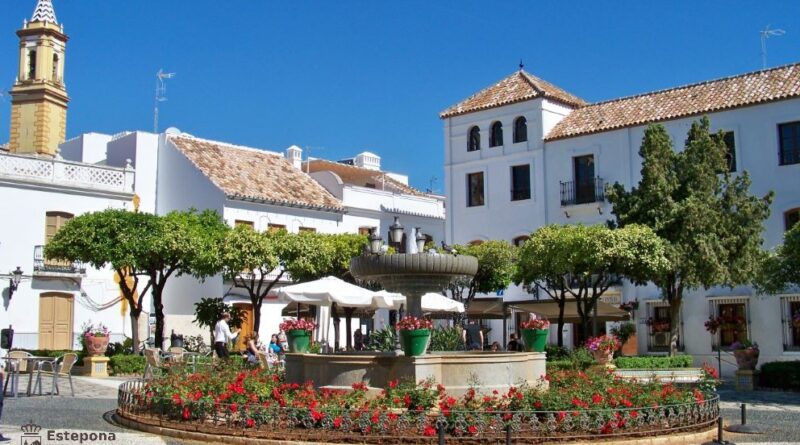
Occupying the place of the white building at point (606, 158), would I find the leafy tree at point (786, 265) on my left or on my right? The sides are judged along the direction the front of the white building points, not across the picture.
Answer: on my left

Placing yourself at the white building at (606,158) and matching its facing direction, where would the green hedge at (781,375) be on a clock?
The green hedge is roughly at 10 o'clock from the white building.

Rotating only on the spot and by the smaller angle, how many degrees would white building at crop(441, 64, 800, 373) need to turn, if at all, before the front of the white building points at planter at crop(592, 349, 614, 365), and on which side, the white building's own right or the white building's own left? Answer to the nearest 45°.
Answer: approximately 45° to the white building's own left

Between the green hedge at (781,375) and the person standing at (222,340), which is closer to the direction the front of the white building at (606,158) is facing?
the person standing

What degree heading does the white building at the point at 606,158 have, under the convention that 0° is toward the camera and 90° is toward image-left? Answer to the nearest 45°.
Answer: approximately 45°

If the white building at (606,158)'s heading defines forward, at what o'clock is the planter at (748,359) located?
The planter is roughly at 10 o'clock from the white building.

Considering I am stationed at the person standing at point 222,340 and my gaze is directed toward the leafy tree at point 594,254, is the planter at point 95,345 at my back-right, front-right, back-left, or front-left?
back-left
